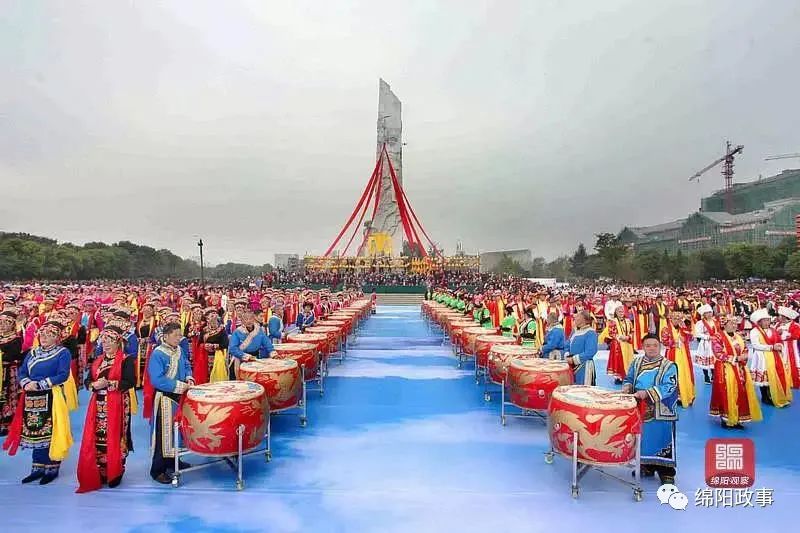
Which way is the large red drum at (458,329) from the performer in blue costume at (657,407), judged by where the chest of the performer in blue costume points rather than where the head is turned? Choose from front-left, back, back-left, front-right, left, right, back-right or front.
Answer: right

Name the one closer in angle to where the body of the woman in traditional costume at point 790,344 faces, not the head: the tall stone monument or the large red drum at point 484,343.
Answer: the large red drum

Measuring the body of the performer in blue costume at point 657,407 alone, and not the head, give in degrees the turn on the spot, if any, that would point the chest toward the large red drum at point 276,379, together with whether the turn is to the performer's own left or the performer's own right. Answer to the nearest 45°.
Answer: approximately 45° to the performer's own right

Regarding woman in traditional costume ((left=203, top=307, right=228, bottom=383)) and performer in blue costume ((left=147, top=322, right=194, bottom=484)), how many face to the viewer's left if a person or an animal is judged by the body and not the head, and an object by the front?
0

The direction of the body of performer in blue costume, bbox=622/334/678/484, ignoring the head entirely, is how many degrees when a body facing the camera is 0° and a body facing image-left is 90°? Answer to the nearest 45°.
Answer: approximately 45°

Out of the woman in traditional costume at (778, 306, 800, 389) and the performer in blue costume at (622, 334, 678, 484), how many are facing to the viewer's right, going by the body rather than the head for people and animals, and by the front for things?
0

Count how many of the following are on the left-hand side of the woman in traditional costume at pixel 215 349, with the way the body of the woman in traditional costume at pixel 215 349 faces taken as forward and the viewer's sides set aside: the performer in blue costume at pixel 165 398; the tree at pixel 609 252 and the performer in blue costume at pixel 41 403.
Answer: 1

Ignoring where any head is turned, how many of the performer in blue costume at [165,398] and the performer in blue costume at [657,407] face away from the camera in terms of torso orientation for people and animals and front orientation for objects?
0

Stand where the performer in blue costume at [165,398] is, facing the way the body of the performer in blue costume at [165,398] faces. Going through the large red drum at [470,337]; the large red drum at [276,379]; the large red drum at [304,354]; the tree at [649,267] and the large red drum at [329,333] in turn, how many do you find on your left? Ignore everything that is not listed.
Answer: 5

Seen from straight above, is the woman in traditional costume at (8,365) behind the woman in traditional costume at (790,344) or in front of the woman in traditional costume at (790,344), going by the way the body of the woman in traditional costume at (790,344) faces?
in front

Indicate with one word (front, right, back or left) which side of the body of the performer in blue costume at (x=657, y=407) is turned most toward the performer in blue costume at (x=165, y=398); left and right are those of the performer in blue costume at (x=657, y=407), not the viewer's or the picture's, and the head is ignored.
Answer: front

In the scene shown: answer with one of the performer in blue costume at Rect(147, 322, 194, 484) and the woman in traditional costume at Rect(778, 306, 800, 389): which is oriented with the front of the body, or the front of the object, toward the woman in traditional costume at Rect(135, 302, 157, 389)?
the woman in traditional costume at Rect(778, 306, 800, 389)
